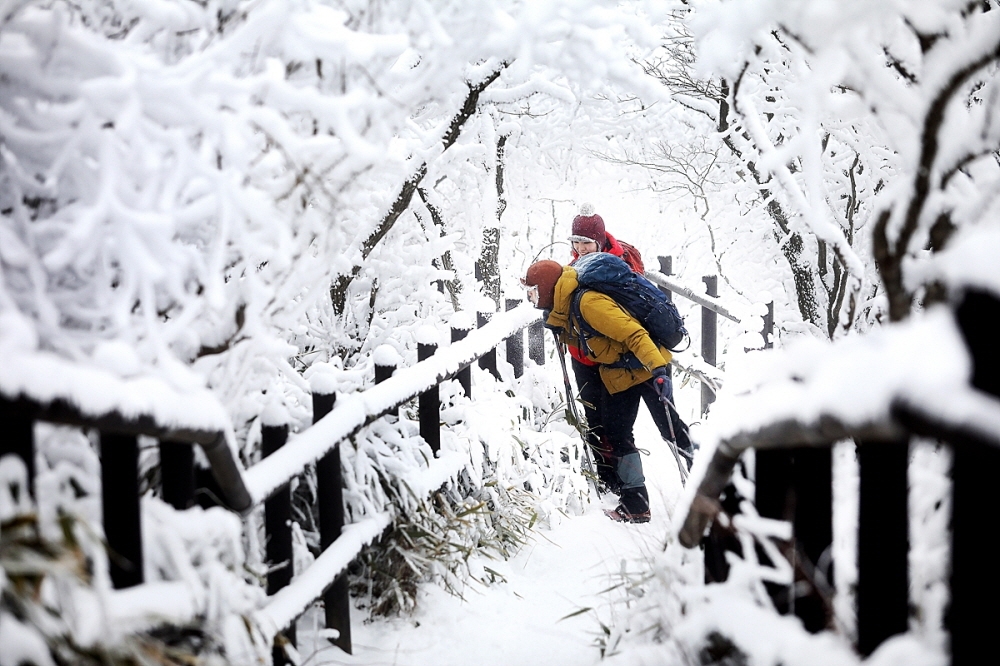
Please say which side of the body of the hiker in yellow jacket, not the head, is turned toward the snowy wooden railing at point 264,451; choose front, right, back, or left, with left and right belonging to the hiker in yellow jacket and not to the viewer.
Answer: left

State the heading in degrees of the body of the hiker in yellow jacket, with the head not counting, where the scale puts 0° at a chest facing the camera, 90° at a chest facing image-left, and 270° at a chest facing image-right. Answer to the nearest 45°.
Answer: approximately 90°

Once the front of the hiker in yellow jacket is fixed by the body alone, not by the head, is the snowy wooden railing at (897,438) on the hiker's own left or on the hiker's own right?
on the hiker's own left

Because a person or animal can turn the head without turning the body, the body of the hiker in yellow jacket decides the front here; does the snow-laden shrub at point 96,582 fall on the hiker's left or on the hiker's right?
on the hiker's left
